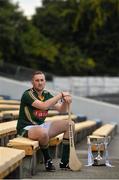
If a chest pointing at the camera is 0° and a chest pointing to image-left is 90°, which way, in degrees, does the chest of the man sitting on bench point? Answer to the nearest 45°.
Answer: approximately 315°

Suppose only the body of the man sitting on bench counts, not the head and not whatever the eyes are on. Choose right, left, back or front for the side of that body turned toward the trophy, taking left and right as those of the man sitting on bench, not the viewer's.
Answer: left

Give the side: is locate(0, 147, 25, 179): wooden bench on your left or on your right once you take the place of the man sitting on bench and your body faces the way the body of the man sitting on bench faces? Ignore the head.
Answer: on your right
